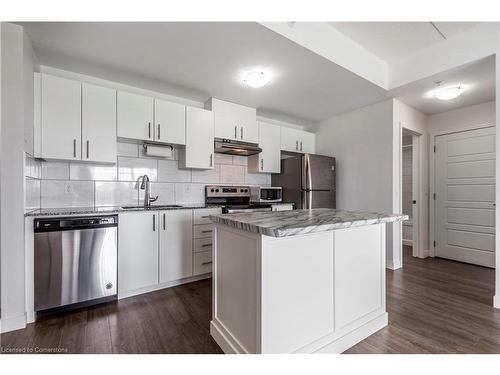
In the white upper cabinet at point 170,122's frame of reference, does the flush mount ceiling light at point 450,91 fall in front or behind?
in front

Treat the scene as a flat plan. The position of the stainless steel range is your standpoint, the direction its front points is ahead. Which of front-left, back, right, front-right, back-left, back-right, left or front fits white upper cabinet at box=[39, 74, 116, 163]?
right

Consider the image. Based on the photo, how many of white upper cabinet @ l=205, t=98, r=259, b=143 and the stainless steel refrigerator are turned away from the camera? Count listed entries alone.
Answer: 0

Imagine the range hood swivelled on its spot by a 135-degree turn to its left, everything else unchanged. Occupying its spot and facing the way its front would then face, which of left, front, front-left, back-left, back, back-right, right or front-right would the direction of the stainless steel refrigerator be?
right

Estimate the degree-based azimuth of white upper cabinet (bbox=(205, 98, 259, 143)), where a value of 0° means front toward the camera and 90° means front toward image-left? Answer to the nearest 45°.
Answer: approximately 315°

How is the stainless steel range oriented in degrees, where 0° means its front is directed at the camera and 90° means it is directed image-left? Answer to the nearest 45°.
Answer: approximately 315°

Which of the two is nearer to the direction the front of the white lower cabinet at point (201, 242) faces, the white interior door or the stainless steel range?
the white interior door

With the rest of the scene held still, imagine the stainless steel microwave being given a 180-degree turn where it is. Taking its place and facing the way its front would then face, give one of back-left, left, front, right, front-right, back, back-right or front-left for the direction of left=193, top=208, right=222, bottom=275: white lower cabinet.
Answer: left

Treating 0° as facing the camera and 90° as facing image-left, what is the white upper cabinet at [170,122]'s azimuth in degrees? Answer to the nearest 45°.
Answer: approximately 315°

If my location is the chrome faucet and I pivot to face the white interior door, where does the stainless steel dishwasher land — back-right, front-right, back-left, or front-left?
back-right

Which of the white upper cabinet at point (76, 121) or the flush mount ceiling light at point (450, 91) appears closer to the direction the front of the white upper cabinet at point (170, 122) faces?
the flush mount ceiling light

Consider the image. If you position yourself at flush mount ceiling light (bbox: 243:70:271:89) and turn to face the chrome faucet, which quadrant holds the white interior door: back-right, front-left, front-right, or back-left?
back-right

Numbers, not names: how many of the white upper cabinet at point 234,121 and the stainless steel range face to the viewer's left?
0

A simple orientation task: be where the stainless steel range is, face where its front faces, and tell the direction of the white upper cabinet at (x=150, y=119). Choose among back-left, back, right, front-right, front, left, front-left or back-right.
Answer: right

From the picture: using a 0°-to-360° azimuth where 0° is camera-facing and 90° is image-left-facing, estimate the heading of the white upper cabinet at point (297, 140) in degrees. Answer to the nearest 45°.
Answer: approximately 315°

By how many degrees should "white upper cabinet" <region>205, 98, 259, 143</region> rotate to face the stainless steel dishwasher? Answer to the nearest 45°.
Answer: approximately 90° to its right
